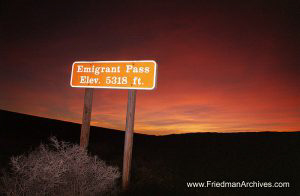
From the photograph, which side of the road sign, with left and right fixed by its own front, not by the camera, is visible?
front

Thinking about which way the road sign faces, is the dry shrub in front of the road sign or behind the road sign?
in front
